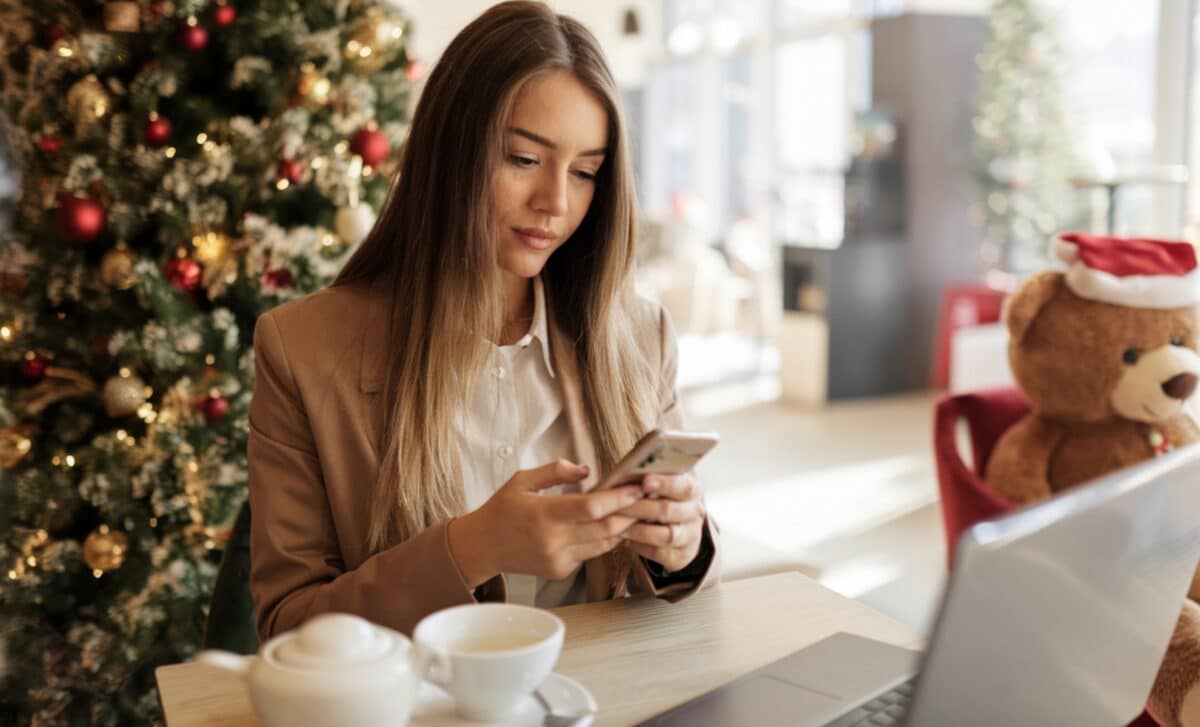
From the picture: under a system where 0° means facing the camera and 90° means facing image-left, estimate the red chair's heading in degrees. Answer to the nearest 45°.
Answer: approximately 315°

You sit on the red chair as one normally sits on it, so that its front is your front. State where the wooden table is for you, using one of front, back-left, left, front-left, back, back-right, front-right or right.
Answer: front-right

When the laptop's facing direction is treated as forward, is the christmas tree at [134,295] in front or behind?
in front

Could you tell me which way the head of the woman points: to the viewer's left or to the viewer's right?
to the viewer's right

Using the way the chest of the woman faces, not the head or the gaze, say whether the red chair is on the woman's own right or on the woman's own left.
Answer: on the woman's own left

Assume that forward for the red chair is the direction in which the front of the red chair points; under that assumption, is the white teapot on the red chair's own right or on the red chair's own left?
on the red chair's own right

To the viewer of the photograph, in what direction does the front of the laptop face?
facing away from the viewer and to the left of the viewer

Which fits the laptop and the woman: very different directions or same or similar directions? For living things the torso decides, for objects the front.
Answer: very different directions

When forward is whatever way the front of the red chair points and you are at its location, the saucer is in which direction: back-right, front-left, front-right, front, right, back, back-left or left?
front-right
